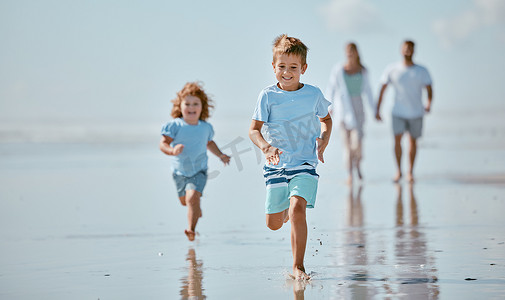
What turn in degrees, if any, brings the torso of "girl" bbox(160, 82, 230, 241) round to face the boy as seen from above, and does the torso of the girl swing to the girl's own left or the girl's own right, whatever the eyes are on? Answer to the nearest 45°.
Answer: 0° — they already face them

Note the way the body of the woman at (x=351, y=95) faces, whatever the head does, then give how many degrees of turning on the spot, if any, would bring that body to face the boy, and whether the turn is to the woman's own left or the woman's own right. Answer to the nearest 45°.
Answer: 0° — they already face them

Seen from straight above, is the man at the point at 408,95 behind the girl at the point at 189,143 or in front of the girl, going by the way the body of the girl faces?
behind

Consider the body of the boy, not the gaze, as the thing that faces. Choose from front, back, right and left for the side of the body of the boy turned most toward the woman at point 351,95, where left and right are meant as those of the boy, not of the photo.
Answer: back

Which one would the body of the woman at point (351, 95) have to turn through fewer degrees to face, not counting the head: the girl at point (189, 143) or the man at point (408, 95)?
the girl

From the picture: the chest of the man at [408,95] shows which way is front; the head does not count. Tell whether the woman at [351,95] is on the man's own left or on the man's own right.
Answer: on the man's own right

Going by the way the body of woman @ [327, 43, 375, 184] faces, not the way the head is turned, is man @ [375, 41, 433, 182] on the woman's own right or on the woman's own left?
on the woman's own left
